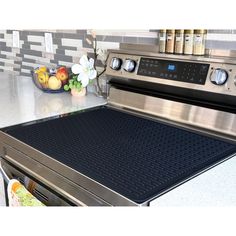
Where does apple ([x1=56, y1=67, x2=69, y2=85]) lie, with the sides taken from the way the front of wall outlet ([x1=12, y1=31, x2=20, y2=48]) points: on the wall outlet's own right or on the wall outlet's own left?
on the wall outlet's own left

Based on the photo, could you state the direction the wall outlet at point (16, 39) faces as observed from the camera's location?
facing the viewer and to the left of the viewer

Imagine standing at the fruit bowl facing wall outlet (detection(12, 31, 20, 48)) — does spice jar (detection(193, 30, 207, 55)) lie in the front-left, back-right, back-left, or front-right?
back-right

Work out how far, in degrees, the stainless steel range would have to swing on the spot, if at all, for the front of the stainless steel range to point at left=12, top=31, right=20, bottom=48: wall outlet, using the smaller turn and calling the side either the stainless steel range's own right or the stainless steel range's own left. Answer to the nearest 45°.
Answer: approximately 90° to the stainless steel range's own right

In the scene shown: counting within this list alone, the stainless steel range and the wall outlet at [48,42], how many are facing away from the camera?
0

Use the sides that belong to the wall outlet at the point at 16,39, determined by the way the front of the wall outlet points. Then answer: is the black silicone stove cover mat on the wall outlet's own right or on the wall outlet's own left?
on the wall outlet's own left

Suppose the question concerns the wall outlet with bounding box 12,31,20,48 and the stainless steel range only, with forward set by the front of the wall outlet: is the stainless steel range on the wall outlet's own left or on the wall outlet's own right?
on the wall outlet's own left
